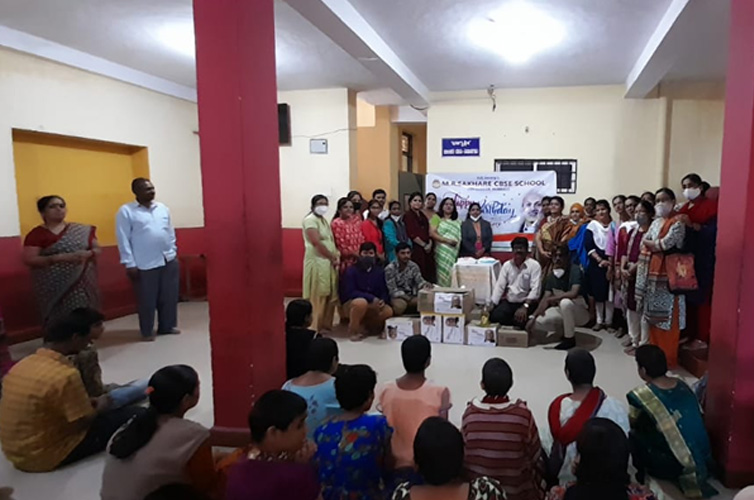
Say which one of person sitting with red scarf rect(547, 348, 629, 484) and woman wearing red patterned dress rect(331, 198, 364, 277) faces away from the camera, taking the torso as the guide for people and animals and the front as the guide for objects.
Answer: the person sitting with red scarf

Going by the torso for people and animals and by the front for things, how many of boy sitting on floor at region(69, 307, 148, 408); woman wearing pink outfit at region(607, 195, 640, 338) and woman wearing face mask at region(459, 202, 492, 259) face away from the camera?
0

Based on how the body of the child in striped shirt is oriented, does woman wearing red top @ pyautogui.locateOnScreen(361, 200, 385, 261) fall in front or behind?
in front

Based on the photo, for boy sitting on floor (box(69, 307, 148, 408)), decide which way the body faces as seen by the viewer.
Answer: to the viewer's right

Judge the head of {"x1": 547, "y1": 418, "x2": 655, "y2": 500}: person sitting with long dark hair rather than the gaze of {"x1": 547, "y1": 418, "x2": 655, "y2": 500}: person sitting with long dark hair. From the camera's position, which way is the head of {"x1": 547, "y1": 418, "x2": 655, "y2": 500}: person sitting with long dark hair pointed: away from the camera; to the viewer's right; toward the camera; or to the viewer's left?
away from the camera

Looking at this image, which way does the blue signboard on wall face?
toward the camera

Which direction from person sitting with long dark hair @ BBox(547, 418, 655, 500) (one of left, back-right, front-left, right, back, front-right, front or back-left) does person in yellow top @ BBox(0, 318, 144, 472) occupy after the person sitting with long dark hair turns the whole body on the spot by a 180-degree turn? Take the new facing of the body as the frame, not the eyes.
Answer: right

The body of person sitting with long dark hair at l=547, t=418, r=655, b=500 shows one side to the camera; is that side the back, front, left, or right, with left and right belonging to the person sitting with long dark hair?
back

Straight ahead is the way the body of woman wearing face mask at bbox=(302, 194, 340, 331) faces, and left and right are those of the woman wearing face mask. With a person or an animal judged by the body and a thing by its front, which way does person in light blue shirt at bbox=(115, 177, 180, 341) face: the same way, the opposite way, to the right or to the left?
the same way

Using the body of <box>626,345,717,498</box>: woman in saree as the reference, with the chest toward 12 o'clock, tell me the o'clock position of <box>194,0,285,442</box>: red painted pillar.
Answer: The red painted pillar is roughly at 10 o'clock from the woman in saree.

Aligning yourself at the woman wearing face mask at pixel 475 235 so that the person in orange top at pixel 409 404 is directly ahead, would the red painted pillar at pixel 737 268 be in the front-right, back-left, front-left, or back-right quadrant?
front-left

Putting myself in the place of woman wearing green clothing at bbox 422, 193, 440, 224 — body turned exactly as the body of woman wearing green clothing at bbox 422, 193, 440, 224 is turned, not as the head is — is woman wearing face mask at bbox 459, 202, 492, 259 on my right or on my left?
on my left

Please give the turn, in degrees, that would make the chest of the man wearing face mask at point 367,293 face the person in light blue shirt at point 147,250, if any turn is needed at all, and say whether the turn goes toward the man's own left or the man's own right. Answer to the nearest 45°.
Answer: approximately 90° to the man's own right

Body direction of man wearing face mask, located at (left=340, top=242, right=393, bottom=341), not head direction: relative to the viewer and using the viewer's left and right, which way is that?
facing the viewer

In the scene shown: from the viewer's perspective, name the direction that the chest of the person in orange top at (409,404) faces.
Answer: away from the camera

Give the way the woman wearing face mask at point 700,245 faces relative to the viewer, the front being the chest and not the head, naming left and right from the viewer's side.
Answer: facing the viewer and to the left of the viewer

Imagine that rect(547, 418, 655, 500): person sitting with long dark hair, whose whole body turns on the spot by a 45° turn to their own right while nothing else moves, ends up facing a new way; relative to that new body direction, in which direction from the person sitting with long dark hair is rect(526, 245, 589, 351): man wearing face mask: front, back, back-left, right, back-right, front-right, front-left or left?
front-left

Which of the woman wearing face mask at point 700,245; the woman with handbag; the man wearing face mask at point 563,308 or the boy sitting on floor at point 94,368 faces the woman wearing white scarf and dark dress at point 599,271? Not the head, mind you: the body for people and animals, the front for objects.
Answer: the boy sitting on floor

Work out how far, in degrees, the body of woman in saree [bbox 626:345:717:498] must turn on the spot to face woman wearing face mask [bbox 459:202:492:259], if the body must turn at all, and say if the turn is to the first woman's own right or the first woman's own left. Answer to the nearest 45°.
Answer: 0° — they already face them

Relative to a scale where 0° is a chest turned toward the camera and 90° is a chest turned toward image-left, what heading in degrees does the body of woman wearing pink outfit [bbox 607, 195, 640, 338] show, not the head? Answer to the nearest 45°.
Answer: approximately 45°

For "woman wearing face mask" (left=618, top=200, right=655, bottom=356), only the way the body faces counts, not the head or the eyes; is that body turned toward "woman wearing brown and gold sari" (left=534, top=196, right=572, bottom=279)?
no

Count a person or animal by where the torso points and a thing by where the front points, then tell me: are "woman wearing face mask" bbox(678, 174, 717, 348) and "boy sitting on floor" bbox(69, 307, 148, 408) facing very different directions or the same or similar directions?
very different directions
